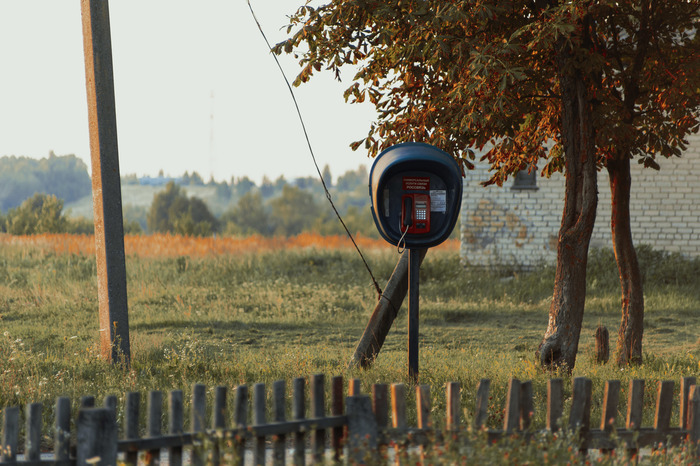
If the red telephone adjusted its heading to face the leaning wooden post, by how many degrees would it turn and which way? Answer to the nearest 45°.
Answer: approximately 180°

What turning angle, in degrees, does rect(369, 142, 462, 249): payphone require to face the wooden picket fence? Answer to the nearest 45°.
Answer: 0° — it already faces it

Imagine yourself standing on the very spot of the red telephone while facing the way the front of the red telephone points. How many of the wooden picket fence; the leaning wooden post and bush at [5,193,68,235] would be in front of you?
1

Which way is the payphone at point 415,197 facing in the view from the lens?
facing the viewer

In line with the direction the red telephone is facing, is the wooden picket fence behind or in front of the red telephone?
in front

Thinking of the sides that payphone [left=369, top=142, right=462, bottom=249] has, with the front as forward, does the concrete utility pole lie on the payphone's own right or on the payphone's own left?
on the payphone's own right

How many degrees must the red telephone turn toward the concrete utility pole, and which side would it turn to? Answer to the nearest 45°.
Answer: approximately 90° to its right

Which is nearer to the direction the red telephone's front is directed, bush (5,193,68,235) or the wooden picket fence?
the wooden picket fence

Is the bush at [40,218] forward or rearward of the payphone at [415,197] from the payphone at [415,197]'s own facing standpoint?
rearward

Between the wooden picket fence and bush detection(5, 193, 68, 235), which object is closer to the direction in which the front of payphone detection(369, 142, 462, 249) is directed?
the wooden picket fence

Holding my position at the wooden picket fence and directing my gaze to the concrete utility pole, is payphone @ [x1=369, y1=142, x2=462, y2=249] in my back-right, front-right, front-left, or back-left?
front-right
